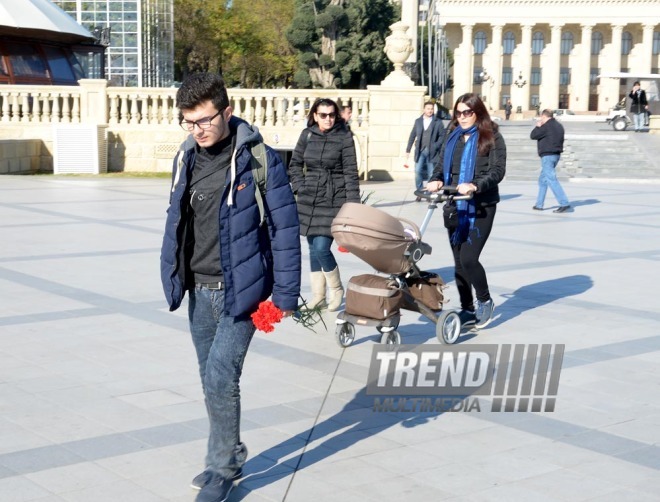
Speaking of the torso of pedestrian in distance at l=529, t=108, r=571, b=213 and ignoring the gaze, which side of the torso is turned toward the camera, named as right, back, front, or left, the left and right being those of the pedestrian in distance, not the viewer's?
left

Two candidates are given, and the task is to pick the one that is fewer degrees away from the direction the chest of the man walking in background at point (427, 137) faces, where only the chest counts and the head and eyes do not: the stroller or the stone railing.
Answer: the stroller

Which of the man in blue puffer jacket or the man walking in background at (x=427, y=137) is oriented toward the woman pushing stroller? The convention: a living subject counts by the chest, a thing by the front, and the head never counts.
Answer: the man walking in background

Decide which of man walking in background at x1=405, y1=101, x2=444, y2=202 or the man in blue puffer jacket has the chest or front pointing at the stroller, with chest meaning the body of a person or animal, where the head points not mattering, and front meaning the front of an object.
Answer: the man walking in background

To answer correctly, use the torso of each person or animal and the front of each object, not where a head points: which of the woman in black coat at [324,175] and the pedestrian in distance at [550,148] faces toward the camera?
the woman in black coat

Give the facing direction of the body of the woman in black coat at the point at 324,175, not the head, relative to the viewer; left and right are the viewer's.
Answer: facing the viewer

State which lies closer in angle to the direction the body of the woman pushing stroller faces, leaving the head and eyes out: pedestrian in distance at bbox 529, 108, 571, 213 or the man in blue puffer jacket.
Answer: the man in blue puffer jacket

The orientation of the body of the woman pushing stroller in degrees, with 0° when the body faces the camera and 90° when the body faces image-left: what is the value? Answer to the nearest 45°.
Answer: approximately 45°

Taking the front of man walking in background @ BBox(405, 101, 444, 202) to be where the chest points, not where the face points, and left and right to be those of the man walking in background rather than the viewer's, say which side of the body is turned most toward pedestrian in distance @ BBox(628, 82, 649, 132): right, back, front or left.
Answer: back
